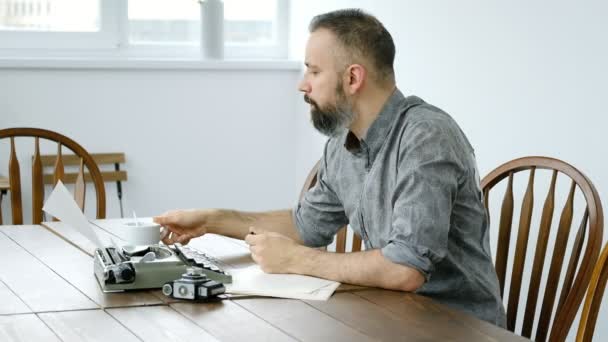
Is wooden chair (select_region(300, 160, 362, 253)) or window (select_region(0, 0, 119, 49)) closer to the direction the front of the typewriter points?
the wooden chair

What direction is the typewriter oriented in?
to the viewer's right

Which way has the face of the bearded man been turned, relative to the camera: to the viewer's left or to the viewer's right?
to the viewer's left

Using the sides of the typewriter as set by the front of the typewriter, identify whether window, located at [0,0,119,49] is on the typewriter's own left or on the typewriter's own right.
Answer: on the typewriter's own left

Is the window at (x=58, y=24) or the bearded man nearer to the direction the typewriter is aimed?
the bearded man

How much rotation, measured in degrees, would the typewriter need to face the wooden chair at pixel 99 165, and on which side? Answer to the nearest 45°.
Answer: approximately 90° to its left

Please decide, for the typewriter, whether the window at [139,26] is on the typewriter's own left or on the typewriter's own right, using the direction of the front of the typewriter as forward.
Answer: on the typewriter's own left
